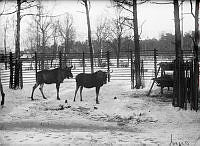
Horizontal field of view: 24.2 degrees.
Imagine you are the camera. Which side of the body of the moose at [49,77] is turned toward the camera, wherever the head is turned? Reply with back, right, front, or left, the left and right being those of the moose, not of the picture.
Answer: right
